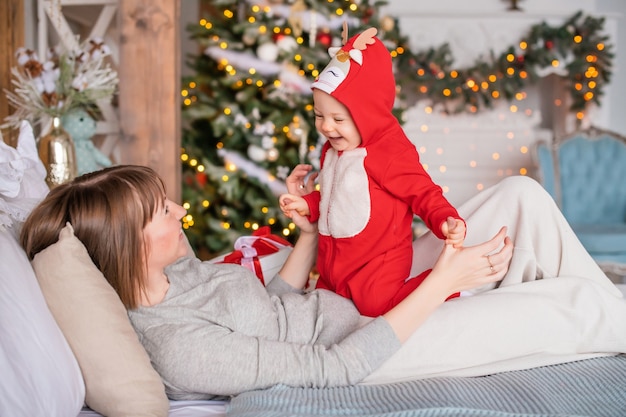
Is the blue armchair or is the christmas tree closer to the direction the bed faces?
the blue armchair

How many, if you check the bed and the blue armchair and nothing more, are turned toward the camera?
1

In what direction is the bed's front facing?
to the viewer's right

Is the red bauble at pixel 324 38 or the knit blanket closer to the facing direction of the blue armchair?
the knit blanket

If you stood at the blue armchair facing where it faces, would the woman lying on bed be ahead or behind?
ahead

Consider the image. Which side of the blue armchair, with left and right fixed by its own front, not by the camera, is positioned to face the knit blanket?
front

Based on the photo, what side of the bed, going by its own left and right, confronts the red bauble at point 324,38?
left

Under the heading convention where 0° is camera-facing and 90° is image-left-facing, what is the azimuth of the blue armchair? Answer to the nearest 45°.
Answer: approximately 0°

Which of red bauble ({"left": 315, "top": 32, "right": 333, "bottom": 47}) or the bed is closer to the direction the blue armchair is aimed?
the bed

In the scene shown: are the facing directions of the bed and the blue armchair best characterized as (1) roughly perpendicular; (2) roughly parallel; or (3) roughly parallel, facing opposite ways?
roughly perpendicular
